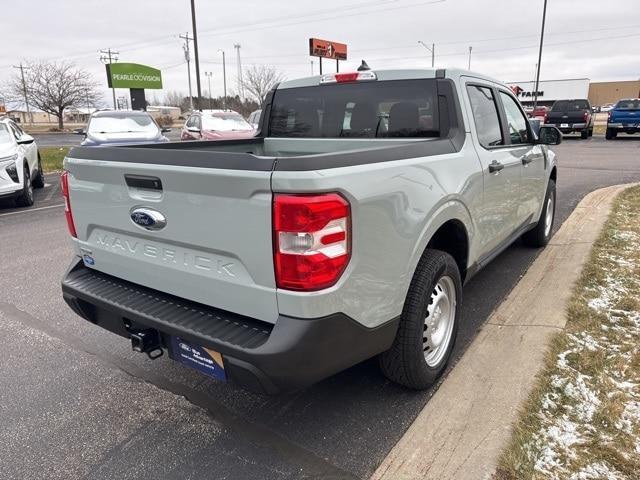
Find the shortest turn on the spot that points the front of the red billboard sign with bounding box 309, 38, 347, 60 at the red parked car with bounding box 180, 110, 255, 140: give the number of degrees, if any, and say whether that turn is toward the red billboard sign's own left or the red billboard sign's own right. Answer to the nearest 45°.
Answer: approximately 45° to the red billboard sign's own right

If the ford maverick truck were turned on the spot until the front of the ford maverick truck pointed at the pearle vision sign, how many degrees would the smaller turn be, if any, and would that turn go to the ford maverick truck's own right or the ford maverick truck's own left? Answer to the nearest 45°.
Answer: approximately 45° to the ford maverick truck's own left

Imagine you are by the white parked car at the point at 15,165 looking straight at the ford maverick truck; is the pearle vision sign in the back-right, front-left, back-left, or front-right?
back-left

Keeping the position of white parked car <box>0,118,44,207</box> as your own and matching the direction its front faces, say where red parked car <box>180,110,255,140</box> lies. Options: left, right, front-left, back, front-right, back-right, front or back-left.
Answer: back

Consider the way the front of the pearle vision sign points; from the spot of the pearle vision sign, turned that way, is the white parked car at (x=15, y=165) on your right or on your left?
on your right

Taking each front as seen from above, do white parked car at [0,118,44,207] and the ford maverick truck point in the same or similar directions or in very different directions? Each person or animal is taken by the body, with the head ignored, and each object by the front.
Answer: very different directions

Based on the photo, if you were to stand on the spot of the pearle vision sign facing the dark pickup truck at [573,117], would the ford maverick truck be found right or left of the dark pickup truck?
right

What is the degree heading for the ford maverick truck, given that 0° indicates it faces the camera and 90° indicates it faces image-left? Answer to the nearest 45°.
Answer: approximately 225°

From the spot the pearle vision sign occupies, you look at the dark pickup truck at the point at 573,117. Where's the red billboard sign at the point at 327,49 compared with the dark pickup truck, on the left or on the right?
left
